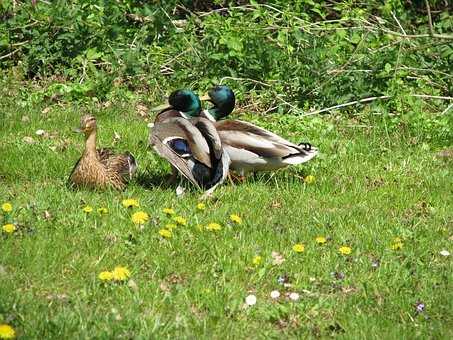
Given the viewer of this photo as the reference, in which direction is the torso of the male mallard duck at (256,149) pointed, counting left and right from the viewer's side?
facing to the left of the viewer

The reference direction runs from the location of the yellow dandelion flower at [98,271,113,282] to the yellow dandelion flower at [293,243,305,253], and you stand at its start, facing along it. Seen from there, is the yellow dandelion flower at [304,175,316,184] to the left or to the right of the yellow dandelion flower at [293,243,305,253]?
left

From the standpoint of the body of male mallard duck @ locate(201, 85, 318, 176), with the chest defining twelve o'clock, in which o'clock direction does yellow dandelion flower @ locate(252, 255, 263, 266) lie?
The yellow dandelion flower is roughly at 9 o'clock from the male mallard duck.

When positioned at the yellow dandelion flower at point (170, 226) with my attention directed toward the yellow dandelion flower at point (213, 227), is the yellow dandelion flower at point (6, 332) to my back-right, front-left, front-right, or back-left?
back-right

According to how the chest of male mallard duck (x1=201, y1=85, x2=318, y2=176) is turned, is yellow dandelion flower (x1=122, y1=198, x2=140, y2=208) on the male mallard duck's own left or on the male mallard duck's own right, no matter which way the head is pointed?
on the male mallard duck's own left

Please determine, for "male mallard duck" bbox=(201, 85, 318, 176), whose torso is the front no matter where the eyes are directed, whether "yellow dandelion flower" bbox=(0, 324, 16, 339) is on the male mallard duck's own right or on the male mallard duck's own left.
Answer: on the male mallard duck's own left

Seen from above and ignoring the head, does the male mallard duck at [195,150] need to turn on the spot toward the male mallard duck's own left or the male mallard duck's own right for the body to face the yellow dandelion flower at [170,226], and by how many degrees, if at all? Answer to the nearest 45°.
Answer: approximately 135° to the male mallard duck's own left

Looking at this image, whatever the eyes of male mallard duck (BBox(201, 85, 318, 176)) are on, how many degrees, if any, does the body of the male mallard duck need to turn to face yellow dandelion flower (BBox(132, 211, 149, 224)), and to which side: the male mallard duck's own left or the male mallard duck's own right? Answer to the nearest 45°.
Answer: approximately 45° to the male mallard duck's own left

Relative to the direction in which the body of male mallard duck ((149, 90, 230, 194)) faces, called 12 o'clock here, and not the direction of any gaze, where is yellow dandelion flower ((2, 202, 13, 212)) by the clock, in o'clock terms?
The yellow dandelion flower is roughly at 9 o'clock from the male mallard duck.

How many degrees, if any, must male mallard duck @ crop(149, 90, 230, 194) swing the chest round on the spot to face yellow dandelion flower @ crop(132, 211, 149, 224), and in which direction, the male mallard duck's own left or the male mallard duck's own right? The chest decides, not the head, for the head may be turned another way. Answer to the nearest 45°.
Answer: approximately 135° to the male mallard duck's own left

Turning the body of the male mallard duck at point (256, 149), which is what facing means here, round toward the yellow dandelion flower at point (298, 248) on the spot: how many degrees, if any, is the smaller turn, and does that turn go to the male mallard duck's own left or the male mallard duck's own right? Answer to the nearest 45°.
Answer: approximately 90° to the male mallard duck's own left

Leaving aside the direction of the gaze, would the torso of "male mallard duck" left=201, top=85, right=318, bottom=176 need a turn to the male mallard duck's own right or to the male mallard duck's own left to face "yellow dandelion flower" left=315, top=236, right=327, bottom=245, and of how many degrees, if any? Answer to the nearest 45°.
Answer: approximately 90° to the male mallard duck's own left

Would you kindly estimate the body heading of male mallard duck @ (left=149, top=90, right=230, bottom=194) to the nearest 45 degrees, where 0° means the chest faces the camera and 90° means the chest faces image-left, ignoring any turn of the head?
approximately 135°
